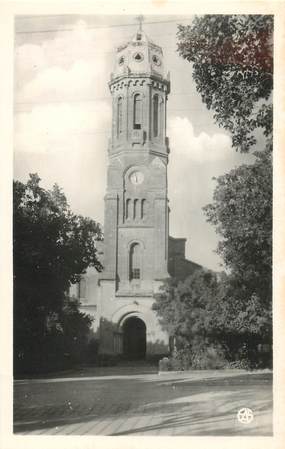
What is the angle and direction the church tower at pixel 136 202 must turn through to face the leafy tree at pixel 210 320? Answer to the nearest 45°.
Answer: approximately 45° to its left

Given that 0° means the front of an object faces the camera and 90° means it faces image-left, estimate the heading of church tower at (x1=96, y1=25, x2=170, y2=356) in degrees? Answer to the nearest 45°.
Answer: approximately 0°
